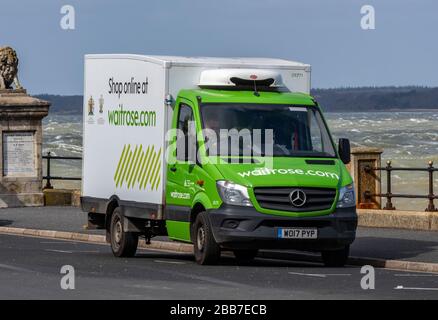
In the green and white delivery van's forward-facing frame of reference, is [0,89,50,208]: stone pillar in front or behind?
behind

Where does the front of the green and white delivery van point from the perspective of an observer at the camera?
facing the viewer and to the right of the viewer

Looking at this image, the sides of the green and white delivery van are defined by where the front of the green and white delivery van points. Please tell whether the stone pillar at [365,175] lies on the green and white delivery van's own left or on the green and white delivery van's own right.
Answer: on the green and white delivery van's own left

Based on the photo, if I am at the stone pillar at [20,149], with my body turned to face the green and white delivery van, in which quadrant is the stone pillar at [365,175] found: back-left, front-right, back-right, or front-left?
front-left

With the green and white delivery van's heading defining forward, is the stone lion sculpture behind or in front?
behind
